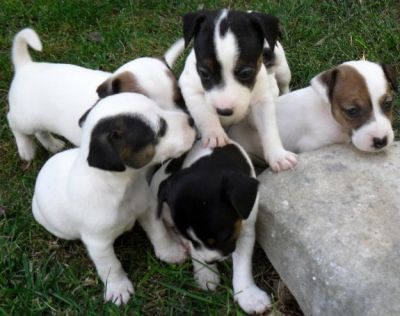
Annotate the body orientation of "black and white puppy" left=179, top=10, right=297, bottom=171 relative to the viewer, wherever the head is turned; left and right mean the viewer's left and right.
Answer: facing the viewer

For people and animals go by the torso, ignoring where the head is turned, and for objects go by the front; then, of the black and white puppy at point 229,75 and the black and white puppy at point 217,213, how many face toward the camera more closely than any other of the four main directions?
2

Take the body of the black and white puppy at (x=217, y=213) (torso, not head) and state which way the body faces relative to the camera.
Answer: toward the camera

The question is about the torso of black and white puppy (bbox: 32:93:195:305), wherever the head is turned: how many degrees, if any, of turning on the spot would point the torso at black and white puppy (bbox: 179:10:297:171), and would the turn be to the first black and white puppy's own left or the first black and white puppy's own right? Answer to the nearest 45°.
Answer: approximately 90° to the first black and white puppy's own left

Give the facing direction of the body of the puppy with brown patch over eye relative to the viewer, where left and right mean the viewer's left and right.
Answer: facing the viewer and to the right of the viewer

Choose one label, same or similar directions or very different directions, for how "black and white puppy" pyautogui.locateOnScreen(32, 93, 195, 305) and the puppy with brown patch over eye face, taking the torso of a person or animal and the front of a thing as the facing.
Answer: same or similar directions

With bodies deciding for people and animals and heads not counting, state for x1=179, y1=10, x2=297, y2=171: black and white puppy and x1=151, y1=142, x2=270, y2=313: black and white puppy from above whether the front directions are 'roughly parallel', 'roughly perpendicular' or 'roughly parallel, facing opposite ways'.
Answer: roughly parallel

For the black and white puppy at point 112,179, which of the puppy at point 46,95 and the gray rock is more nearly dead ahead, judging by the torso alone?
the gray rock

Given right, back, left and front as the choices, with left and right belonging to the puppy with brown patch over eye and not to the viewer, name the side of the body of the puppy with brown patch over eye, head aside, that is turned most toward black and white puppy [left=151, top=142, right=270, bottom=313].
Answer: right

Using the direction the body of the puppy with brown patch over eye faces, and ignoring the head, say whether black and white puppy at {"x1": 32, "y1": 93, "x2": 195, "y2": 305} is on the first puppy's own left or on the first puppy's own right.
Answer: on the first puppy's own right

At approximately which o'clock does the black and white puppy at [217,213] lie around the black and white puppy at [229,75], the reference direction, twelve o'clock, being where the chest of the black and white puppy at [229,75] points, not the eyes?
the black and white puppy at [217,213] is roughly at 12 o'clock from the black and white puppy at [229,75].

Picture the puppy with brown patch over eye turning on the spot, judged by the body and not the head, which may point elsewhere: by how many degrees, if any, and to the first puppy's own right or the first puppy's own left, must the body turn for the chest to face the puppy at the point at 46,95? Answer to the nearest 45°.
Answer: approximately 135° to the first puppy's own right

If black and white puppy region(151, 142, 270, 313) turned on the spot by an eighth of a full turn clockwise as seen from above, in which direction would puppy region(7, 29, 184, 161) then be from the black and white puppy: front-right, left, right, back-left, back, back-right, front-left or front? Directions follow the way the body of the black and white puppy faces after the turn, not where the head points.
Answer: right

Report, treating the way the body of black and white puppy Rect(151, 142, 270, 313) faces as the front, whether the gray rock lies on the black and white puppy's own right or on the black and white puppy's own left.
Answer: on the black and white puppy's own left
